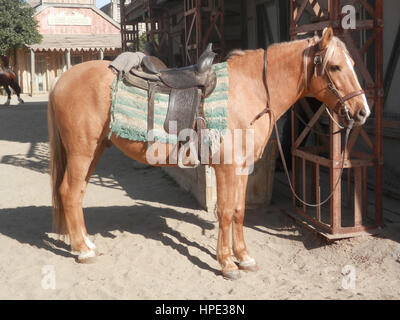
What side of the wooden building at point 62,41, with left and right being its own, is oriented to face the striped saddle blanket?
front

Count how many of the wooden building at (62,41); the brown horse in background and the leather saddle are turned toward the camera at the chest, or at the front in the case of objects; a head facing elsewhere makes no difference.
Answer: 1

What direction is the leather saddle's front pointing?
to the viewer's right

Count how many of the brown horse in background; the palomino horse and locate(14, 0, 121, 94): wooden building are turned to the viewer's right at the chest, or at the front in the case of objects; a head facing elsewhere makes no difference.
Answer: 1

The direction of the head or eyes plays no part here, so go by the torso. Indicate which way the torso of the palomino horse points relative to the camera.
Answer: to the viewer's right

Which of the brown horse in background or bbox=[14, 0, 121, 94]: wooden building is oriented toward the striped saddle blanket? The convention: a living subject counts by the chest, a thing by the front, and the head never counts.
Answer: the wooden building

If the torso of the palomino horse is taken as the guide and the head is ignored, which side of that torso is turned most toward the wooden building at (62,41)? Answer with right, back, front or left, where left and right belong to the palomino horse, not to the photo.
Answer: left

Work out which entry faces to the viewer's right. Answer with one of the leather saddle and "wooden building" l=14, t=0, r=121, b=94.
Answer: the leather saddle

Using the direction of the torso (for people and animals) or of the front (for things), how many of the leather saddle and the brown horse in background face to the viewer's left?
1

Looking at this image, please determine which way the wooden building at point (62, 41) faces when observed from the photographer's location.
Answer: facing the viewer

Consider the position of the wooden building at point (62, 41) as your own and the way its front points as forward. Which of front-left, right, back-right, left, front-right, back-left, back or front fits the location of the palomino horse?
front

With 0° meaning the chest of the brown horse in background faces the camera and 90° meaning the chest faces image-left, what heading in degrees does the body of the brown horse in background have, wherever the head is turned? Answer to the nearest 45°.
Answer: approximately 90°

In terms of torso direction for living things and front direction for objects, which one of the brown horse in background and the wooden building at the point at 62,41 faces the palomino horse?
the wooden building

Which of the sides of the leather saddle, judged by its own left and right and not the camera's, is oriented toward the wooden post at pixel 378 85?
front

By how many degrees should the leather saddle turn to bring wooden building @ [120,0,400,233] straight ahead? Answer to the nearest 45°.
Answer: approximately 45° to its left
